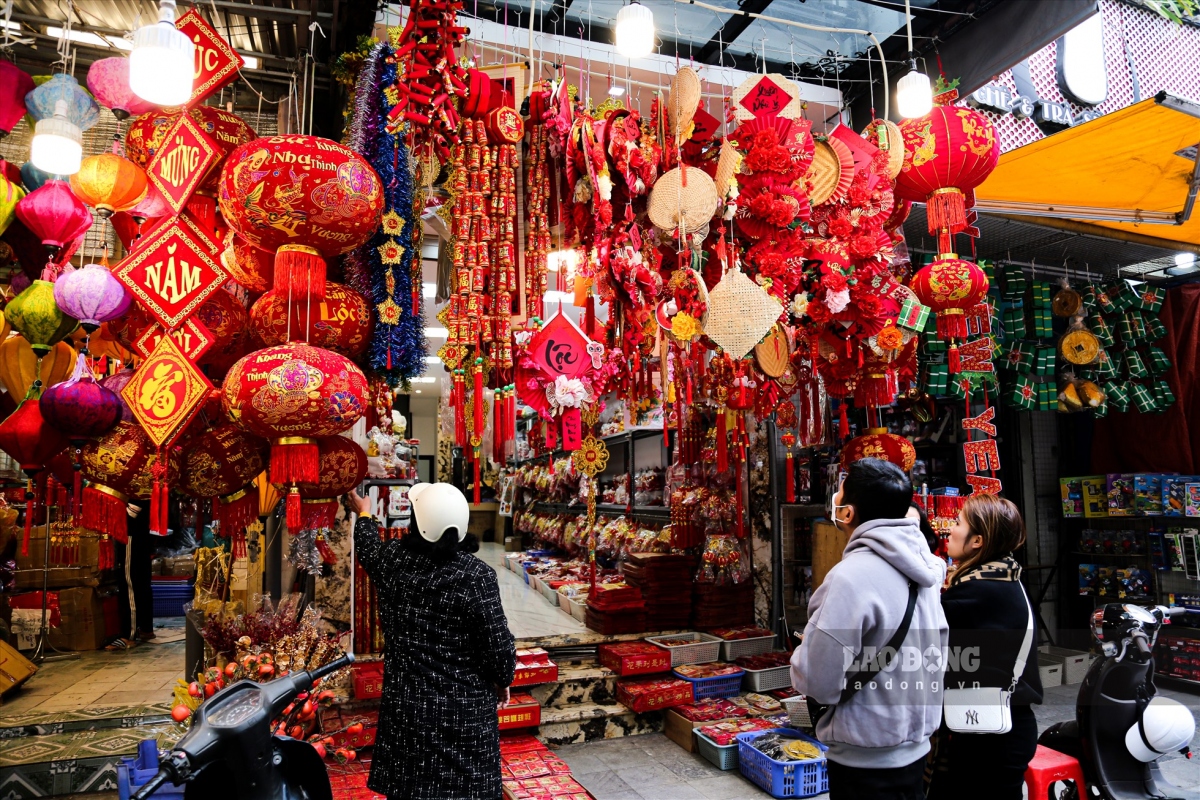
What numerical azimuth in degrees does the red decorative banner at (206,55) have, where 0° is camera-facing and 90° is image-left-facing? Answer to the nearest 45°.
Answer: approximately 0°

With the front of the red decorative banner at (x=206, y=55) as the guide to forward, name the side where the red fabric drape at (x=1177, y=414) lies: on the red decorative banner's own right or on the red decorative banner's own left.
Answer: on the red decorative banner's own left

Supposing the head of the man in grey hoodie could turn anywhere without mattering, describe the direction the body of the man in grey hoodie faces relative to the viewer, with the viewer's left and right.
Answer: facing away from the viewer and to the left of the viewer

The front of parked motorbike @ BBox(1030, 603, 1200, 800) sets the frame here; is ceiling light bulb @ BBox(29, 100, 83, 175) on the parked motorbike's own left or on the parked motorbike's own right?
on the parked motorbike's own left

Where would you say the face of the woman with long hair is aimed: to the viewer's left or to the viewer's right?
to the viewer's left

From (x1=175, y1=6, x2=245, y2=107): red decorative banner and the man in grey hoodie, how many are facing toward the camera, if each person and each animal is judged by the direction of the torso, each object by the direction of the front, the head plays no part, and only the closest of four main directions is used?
1

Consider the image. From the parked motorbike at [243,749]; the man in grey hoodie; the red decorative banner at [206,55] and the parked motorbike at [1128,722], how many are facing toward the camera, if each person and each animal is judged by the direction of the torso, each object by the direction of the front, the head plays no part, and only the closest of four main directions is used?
1

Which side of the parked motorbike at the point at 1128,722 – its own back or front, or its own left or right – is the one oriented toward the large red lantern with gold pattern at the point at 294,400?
left

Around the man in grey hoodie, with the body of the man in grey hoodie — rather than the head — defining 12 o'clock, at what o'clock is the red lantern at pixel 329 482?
The red lantern is roughly at 11 o'clock from the man in grey hoodie.

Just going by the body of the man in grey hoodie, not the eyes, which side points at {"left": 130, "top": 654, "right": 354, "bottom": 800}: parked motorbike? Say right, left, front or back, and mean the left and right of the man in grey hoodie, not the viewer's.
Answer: left

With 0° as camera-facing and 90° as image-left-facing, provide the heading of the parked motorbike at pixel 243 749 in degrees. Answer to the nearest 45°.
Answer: approximately 135°
